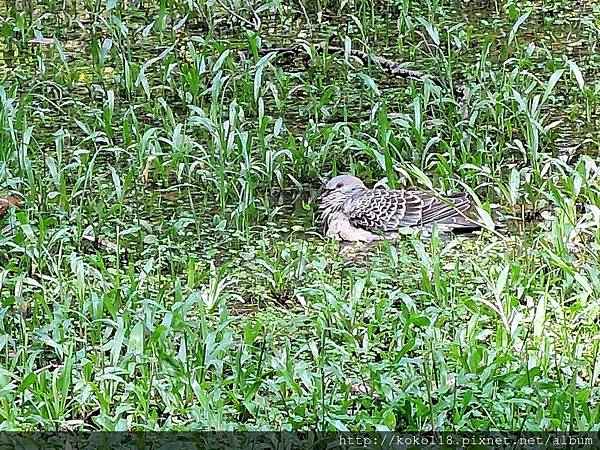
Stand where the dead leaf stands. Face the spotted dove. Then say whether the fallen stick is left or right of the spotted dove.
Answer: left

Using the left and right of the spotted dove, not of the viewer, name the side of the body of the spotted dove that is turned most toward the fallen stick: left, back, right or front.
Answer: right

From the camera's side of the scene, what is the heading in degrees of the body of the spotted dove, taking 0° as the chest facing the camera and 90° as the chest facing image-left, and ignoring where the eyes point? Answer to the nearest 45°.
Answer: approximately 90°

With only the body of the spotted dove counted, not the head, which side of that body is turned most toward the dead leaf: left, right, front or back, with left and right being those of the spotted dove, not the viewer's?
front

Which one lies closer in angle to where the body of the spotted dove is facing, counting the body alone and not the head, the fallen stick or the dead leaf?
the dead leaf

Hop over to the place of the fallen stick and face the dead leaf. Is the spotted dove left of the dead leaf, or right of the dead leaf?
left
